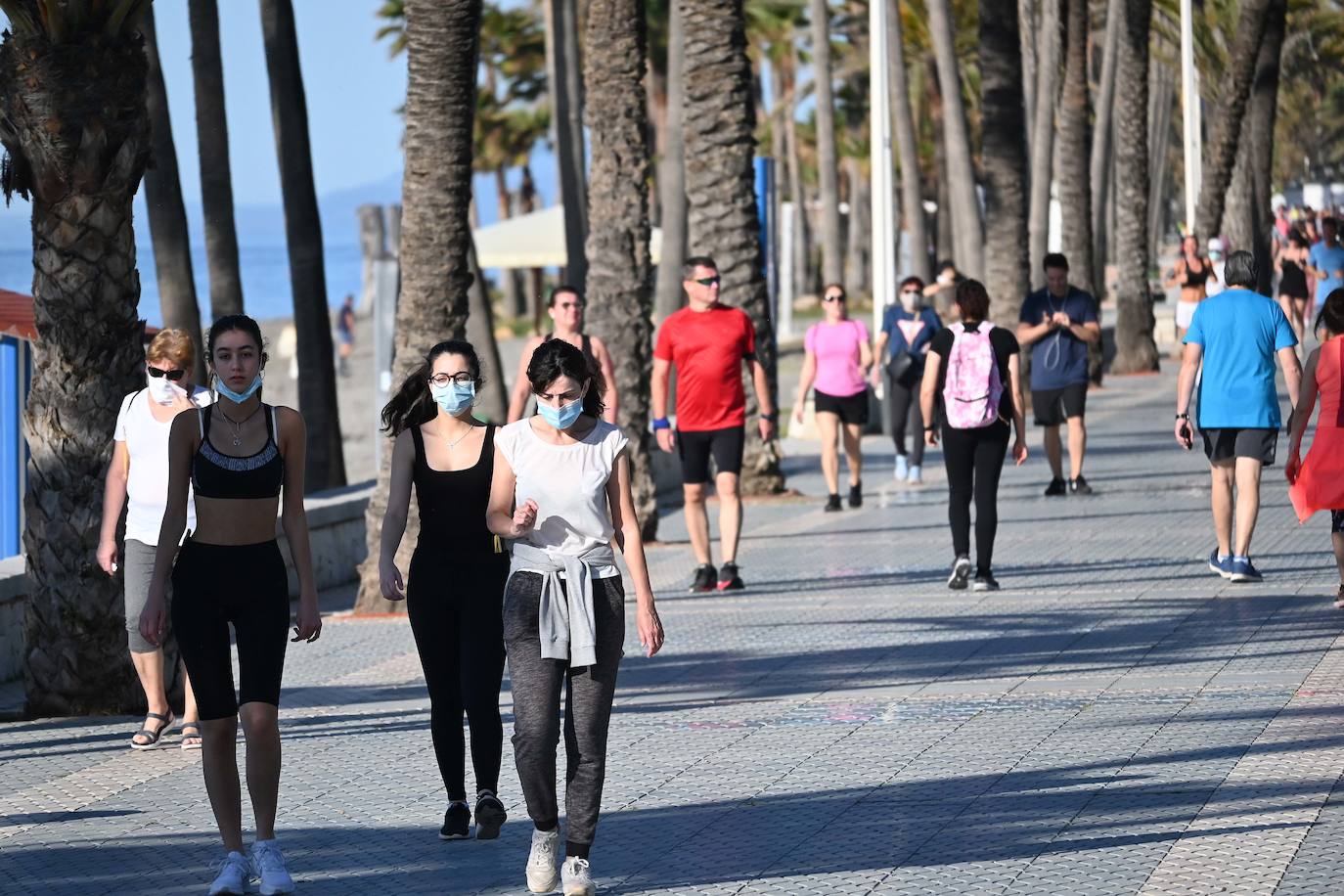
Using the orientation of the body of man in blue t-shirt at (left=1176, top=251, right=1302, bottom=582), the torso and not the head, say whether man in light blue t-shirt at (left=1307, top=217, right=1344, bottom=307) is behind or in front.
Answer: in front

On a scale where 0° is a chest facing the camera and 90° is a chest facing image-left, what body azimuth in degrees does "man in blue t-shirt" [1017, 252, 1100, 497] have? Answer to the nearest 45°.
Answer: approximately 0°

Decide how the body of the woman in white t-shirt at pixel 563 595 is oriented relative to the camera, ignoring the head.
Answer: toward the camera

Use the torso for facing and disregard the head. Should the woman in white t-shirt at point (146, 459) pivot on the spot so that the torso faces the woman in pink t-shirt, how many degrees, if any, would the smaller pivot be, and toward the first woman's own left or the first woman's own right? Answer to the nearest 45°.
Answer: approximately 135° to the first woman's own left

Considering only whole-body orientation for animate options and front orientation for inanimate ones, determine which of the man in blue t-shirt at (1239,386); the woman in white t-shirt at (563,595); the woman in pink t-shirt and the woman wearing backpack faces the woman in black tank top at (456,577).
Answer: the woman in pink t-shirt

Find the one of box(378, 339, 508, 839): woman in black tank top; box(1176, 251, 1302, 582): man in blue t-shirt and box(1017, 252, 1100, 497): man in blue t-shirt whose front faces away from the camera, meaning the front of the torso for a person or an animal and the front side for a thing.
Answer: box(1176, 251, 1302, 582): man in blue t-shirt

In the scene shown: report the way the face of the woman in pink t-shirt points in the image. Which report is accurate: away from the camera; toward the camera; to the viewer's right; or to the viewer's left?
toward the camera

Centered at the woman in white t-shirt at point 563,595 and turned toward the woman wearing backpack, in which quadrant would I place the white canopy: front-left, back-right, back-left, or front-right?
front-left

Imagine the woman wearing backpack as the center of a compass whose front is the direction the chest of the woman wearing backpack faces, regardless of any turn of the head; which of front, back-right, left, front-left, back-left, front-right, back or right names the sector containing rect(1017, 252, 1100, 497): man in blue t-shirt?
front

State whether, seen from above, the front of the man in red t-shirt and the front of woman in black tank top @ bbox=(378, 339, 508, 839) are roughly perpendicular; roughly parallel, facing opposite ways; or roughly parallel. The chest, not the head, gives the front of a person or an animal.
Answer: roughly parallel

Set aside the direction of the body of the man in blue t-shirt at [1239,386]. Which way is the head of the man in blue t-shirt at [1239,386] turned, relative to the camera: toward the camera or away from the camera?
away from the camera

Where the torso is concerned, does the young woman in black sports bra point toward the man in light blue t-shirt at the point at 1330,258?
no

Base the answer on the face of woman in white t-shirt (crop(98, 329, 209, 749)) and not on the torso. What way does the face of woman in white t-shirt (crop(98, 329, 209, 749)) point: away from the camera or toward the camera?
toward the camera

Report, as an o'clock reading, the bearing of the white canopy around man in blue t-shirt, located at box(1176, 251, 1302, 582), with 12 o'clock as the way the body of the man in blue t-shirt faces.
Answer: The white canopy is roughly at 11 o'clock from the man in blue t-shirt.

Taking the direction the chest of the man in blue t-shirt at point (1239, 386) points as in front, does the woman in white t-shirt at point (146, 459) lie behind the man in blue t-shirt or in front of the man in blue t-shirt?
behind

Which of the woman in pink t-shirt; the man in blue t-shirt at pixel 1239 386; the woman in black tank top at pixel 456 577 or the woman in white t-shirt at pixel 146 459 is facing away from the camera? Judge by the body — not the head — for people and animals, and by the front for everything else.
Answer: the man in blue t-shirt

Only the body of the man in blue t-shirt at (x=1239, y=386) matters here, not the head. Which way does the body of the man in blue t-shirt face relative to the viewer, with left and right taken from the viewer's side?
facing away from the viewer

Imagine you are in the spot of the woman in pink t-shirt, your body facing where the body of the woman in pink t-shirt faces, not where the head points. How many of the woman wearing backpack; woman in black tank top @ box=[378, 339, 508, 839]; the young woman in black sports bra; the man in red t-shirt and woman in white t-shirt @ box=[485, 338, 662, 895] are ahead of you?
5

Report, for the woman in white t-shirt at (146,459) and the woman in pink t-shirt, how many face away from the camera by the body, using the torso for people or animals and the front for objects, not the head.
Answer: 0

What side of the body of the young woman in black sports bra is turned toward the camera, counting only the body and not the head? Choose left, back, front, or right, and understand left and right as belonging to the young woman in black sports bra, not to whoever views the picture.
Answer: front

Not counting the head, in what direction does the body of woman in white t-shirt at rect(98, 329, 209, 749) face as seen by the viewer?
toward the camera

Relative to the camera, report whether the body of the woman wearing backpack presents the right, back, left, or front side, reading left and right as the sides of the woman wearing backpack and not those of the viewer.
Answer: back
